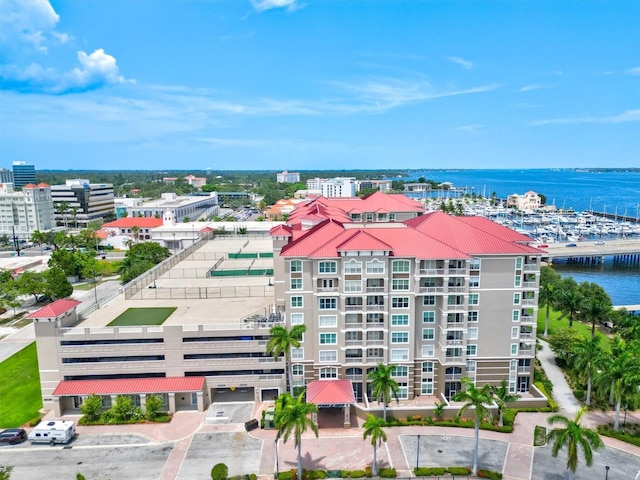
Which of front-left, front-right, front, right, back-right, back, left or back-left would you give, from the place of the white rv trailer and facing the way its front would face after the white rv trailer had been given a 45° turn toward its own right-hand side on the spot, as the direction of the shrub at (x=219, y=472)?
back

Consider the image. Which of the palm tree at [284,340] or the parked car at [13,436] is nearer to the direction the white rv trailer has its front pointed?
the parked car

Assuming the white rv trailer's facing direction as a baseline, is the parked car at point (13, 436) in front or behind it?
in front

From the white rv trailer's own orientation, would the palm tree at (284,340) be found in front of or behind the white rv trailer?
behind

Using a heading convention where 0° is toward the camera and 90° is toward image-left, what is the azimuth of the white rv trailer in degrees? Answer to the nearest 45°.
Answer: approximately 90°

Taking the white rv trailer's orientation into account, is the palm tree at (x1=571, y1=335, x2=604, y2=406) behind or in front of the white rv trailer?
behind

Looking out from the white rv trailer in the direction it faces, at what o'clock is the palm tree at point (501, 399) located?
The palm tree is roughly at 7 o'clock from the white rv trailer.
